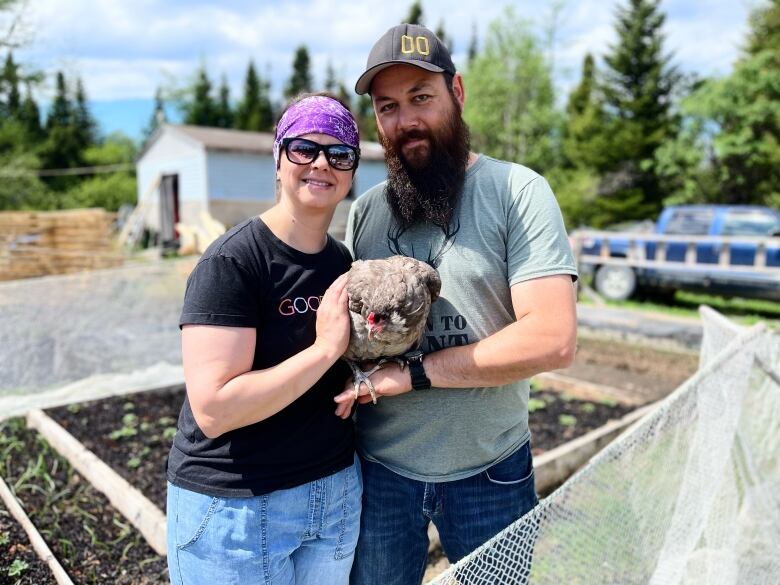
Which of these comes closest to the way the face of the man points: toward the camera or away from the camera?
toward the camera

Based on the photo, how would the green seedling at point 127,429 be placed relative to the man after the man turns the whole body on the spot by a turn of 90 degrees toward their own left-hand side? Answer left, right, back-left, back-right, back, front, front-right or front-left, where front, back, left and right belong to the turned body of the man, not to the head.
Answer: back

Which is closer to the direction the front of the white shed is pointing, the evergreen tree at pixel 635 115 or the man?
the man

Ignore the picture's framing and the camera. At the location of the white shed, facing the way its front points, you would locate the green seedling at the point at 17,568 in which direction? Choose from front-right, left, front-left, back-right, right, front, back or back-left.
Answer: front-left

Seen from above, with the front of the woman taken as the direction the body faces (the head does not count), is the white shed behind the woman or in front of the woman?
behind

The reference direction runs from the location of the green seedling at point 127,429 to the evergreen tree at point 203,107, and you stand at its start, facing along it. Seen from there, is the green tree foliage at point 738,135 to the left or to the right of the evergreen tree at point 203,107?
right

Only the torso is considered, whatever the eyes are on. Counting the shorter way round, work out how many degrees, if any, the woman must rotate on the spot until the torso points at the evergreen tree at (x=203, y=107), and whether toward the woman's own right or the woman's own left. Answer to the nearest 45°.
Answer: approximately 135° to the woman's own left

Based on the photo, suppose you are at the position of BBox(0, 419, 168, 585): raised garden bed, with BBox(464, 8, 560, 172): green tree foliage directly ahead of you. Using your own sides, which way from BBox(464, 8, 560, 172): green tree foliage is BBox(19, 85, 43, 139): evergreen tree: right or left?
left

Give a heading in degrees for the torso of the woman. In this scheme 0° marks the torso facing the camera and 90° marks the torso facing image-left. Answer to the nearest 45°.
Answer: approximately 315°

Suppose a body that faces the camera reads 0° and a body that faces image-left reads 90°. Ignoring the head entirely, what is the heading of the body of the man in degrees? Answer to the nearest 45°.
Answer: approximately 45°

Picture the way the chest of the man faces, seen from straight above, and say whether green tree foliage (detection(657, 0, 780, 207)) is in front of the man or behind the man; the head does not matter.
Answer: behind

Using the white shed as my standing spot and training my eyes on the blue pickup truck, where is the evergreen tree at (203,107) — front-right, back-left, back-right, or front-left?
back-left

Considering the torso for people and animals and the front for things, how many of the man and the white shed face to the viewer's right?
0
